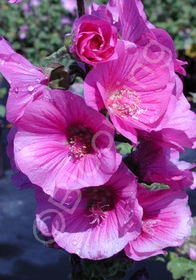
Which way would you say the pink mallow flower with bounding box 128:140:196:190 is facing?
to the viewer's right

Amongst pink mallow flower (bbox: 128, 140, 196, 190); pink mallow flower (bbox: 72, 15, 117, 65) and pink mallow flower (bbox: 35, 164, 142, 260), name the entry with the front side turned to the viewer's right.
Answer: pink mallow flower (bbox: 128, 140, 196, 190)

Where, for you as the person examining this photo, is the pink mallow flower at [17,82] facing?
facing to the left of the viewer

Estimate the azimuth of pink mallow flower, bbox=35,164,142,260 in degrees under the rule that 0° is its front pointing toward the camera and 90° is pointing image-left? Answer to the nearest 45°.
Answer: approximately 0°

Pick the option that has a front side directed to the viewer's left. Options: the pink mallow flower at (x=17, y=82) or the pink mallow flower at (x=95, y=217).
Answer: the pink mallow flower at (x=17, y=82)
